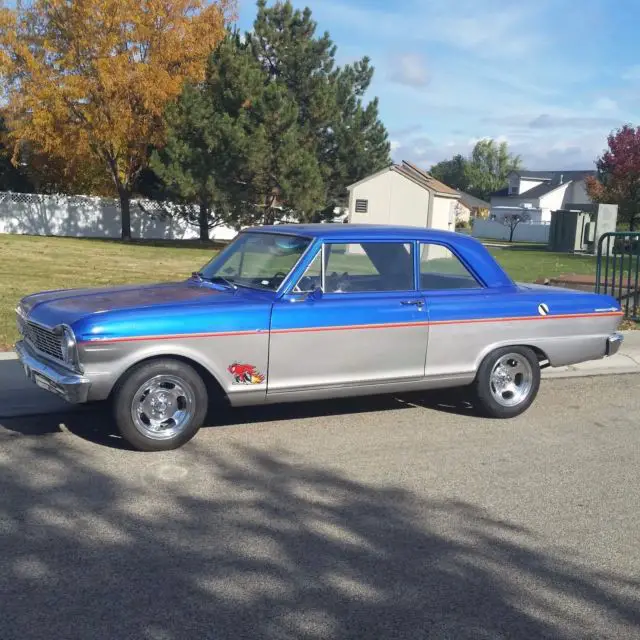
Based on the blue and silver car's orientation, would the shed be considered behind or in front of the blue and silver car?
behind

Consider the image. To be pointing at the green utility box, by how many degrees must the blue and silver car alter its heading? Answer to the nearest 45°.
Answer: approximately 135° to its right

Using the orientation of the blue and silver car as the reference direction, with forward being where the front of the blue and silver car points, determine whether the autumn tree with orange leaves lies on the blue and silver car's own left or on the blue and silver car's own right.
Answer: on the blue and silver car's own right

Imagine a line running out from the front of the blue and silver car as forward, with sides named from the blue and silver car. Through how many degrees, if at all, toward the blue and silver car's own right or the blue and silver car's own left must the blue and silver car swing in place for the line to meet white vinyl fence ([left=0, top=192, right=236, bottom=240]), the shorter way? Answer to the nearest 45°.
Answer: approximately 135° to the blue and silver car's own right

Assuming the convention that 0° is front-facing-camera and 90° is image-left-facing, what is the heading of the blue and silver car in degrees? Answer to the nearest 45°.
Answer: approximately 45°

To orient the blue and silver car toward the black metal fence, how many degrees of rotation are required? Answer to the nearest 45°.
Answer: approximately 180°

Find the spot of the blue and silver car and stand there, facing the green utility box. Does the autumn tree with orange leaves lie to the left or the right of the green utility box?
left
